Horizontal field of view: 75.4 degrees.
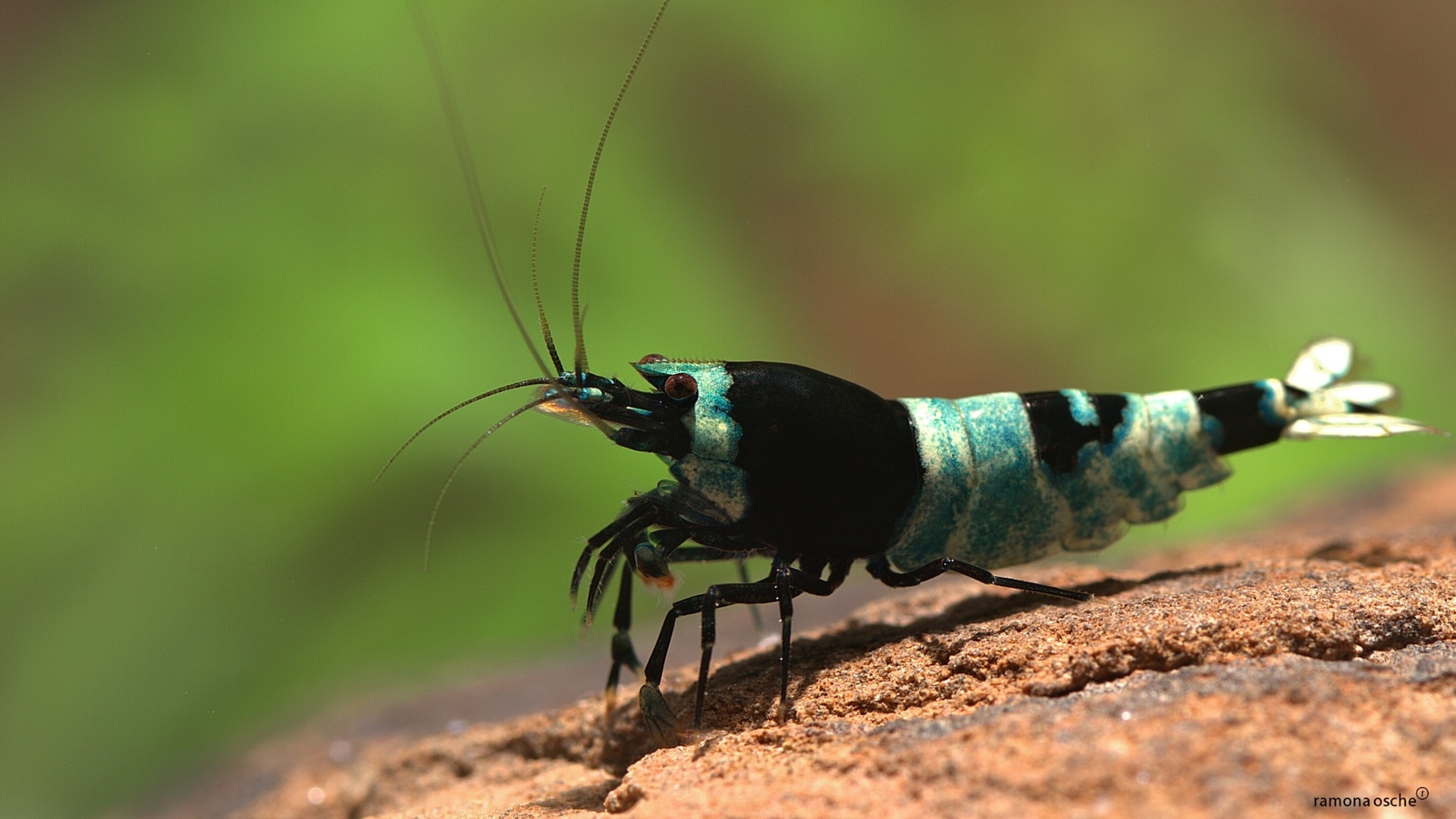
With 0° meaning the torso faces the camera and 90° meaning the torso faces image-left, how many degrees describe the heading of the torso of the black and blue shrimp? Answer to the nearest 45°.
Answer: approximately 90°
